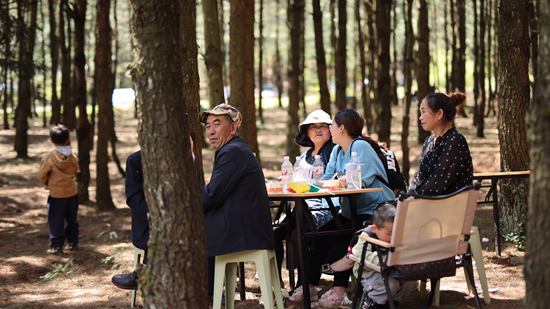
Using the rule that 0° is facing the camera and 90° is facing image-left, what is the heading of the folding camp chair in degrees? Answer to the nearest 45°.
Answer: approximately 135°

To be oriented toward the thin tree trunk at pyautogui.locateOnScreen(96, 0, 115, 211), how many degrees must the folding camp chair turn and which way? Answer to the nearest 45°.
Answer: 0° — it already faces it

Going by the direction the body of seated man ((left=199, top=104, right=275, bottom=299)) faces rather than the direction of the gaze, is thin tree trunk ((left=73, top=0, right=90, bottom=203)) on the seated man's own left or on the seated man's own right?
on the seated man's own right

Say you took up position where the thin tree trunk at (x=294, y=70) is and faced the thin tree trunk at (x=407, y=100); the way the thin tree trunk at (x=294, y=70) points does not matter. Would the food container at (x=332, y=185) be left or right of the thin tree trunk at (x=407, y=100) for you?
right

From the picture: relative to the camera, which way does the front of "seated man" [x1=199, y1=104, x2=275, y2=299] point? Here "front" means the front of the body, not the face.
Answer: to the viewer's left

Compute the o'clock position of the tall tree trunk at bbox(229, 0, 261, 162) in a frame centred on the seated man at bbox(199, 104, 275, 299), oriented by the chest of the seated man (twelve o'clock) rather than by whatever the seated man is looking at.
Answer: The tall tree trunk is roughly at 3 o'clock from the seated man.
